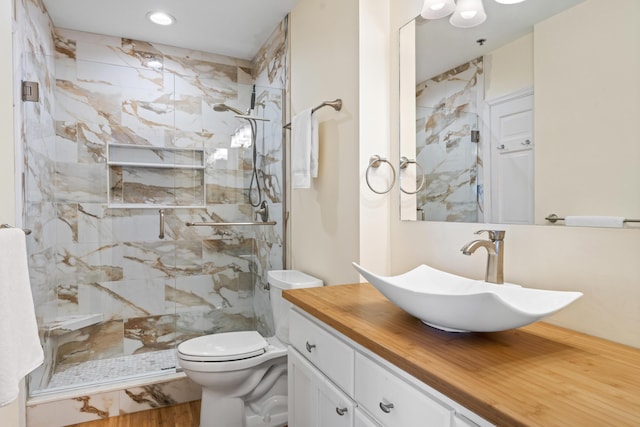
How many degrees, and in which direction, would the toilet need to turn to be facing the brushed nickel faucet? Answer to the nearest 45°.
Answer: approximately 135° to its left

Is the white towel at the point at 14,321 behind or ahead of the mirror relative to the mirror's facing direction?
ahead

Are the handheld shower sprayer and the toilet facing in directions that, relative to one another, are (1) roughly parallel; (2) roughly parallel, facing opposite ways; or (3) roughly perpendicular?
roughly parallel

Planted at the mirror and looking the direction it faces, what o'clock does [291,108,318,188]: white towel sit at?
The white towel is roughly at 2 o'clock from the mirror.

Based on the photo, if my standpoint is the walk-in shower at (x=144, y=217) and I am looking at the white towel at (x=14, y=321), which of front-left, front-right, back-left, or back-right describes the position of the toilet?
front-left

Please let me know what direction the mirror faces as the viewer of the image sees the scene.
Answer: facing the viewer and to the left of the viewer

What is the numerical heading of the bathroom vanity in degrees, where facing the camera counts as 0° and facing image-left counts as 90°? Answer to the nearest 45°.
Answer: approximately 45°

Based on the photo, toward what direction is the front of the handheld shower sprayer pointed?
to the viewer's left

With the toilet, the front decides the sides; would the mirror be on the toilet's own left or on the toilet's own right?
on the toilet's own left

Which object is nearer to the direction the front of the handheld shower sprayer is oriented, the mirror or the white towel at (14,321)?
the white towel
